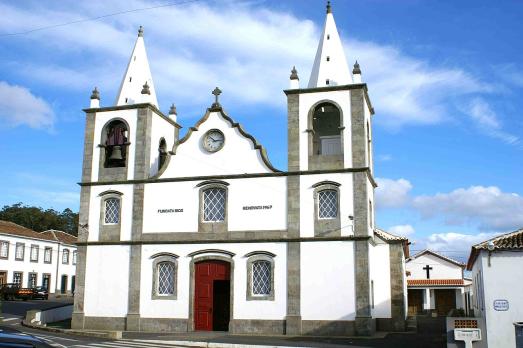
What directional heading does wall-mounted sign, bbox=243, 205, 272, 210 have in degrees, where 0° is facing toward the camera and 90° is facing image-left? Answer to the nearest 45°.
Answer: approximately 0°

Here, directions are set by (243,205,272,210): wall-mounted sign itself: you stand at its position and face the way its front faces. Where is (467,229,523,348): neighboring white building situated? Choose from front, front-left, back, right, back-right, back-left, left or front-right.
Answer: front-left

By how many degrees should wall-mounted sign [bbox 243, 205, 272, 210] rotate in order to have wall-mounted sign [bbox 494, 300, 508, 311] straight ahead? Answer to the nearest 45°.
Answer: approximately 45° to its left

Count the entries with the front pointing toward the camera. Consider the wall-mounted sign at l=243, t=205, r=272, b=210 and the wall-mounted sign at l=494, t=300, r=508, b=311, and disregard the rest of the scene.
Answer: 2

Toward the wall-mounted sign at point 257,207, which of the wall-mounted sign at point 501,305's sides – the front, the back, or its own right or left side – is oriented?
right

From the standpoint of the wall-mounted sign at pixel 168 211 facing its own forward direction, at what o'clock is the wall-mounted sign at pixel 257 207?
the wall-mounted sign at pixel 257 207 is roughly at 10 o'clock from the wall-mounted sign at pixel 168 211.

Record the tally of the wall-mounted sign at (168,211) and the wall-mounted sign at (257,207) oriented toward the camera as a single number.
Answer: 2

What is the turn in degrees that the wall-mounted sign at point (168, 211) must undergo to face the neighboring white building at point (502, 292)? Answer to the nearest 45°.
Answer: approximately 45° to its left
